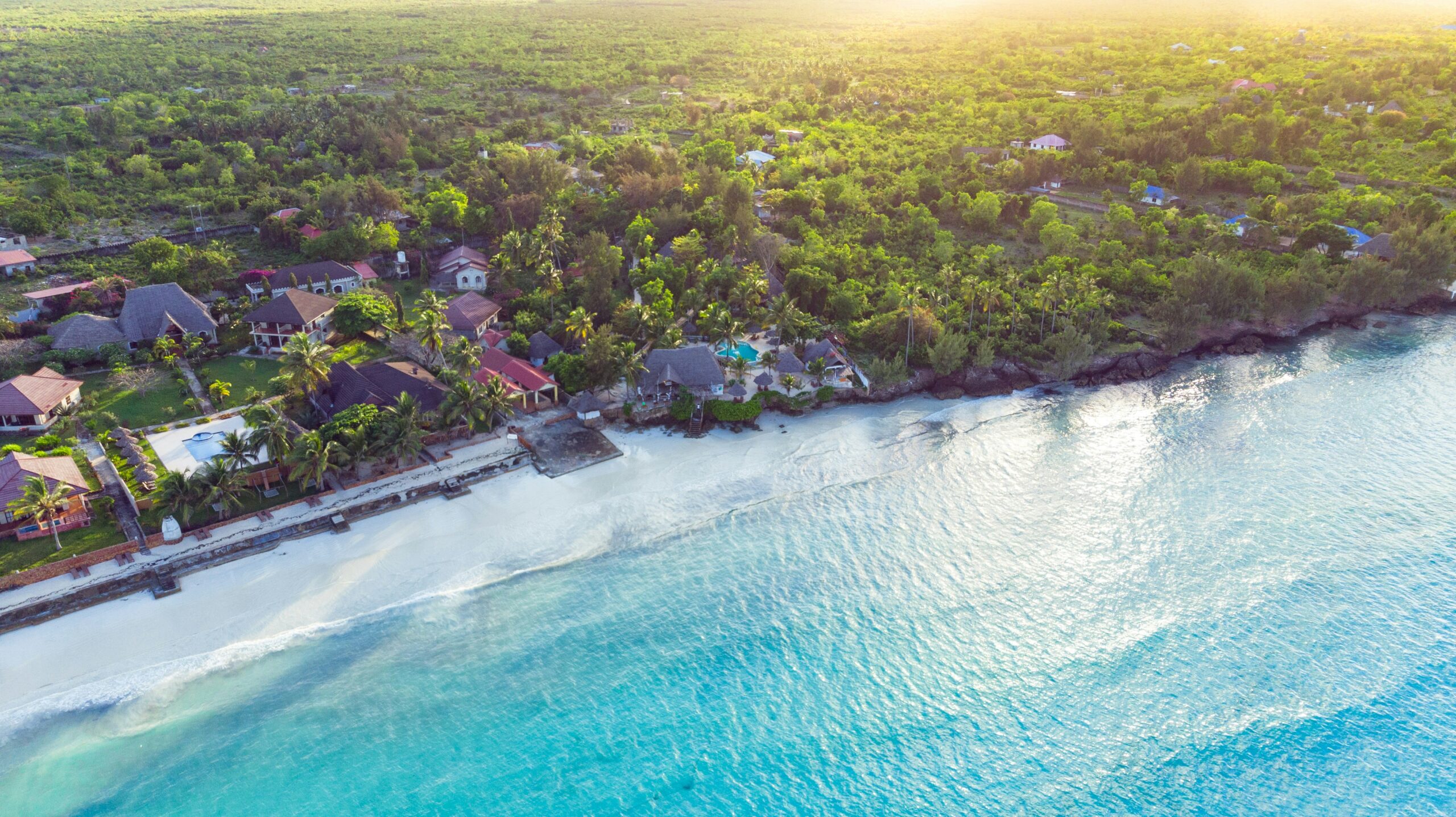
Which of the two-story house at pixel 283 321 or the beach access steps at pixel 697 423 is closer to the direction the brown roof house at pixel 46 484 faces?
the beach access steps

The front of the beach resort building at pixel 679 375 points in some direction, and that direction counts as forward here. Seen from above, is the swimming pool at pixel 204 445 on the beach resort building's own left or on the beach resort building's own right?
on the beach resort building's own right

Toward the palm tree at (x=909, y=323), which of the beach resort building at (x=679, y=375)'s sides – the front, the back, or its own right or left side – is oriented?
left

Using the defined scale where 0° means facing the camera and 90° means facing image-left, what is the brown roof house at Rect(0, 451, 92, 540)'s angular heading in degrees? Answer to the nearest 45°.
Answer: approximately 315°

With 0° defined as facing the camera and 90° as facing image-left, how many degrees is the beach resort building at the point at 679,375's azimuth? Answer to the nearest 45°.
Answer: approximately 0°

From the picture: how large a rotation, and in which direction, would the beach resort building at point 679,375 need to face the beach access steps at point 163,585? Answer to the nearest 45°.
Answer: approximately 45° to its right

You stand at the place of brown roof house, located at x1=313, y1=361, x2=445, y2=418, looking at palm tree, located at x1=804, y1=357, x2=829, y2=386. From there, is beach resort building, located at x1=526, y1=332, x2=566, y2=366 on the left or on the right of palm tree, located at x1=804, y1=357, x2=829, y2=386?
left

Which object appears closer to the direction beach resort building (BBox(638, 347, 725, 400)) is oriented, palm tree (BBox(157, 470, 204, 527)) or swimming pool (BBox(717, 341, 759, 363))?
the palm tree

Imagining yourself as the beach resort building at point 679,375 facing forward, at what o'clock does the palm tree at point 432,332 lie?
The palm tree is roughly at 3 o'clock from the beach resort building.

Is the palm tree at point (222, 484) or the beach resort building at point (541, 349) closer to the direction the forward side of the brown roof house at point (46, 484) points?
the palm tree

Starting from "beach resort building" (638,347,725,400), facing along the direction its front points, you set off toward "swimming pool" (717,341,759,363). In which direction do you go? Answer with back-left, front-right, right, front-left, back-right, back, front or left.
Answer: back-left

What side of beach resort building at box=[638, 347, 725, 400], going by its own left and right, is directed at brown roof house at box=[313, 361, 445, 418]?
right
